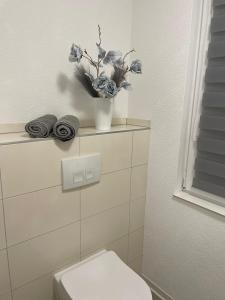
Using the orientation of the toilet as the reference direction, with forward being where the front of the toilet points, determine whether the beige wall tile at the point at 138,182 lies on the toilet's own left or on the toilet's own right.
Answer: on the toilet's own left

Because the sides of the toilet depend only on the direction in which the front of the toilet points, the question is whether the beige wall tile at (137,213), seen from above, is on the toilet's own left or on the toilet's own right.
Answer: on the toilet's own left

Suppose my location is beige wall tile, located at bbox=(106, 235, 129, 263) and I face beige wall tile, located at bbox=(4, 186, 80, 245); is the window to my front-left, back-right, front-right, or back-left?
back-left

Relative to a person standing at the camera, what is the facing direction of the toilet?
facing the viewer and to the right of the viewer
